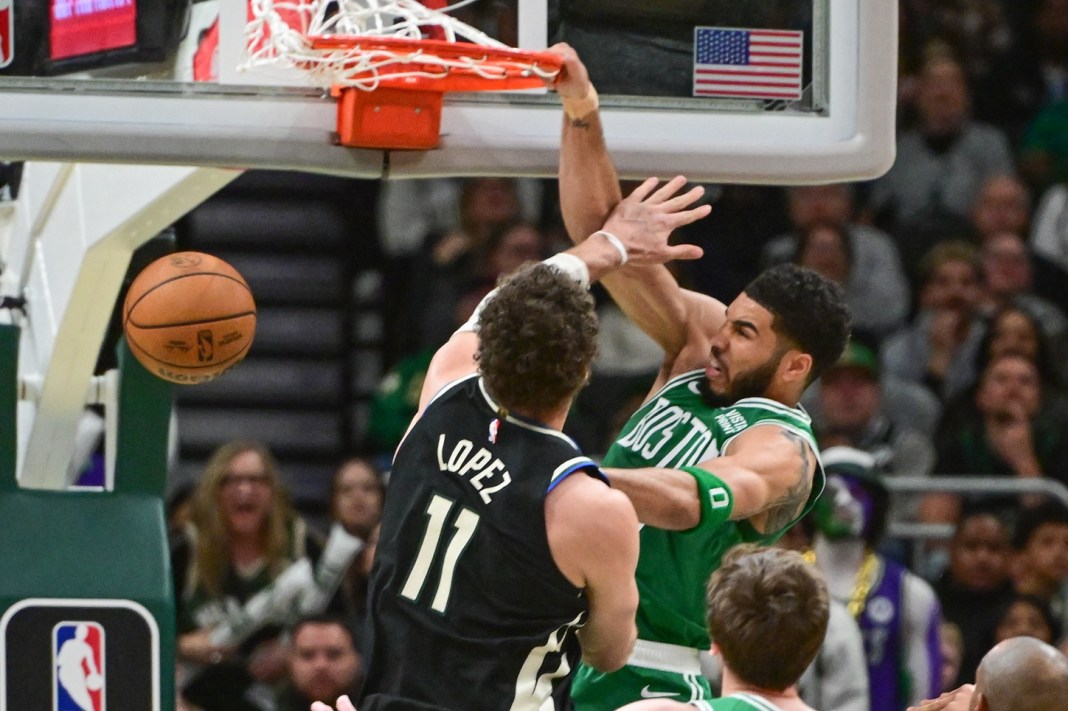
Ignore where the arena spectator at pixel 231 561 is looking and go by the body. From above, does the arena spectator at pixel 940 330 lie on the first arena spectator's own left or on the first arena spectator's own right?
on the first arena spectator's own left

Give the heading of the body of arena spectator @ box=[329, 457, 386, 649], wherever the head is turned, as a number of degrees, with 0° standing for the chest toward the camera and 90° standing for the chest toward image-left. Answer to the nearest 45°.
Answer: approximately 0°

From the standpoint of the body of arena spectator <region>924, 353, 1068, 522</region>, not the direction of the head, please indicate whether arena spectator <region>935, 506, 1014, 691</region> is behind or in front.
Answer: in front

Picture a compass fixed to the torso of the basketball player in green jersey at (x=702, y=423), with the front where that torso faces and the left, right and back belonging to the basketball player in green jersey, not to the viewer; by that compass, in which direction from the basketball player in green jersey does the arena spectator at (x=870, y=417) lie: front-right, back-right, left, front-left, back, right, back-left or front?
back-right

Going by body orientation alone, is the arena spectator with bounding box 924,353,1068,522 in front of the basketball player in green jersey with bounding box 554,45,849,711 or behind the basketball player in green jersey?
behind

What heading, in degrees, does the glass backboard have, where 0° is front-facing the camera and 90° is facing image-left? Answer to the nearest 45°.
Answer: approximately 0°

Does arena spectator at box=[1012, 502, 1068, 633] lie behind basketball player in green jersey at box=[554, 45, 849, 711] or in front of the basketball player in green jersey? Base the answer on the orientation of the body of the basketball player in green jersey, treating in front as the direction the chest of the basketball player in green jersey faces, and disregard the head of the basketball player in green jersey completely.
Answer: behind

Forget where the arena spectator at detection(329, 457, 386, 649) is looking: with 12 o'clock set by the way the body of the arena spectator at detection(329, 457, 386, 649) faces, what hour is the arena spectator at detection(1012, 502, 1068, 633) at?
the arena spectator at detection(1012, 502, 1068, 633) is roughly at 9 o'clock from the arena spectator at detection(329, 457, 386, 649).
